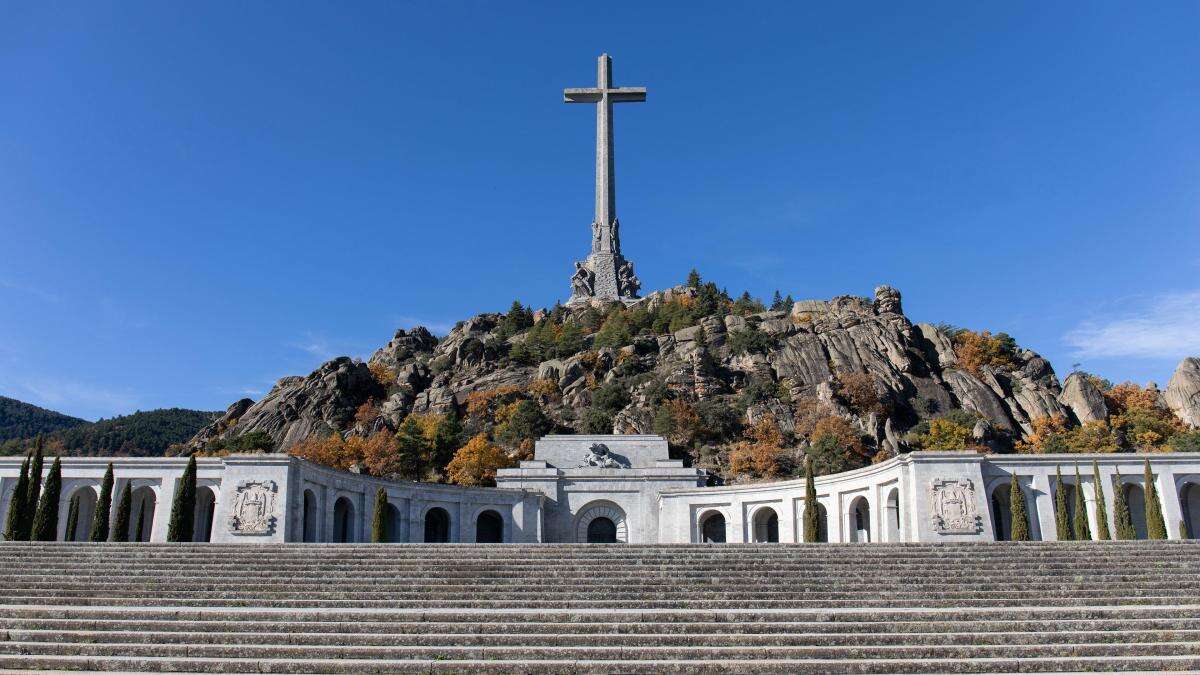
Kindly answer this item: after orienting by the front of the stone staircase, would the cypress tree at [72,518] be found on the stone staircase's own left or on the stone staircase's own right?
on the stone staircase's own right

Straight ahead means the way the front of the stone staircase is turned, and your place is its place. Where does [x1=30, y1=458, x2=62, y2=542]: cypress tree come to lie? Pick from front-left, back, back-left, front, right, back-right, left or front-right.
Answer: back-right

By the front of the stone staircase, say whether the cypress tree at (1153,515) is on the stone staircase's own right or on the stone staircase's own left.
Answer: on the stone staircase's own left

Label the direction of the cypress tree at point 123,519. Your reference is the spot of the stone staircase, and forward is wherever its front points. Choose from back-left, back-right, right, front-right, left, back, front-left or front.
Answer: back-right

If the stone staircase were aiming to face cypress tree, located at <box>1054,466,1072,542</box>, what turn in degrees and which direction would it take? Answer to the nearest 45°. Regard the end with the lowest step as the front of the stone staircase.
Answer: approximately 135° to its left

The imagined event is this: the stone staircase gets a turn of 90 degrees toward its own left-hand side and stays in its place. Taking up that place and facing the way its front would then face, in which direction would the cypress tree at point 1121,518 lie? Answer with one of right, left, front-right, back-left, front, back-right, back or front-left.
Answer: front-left

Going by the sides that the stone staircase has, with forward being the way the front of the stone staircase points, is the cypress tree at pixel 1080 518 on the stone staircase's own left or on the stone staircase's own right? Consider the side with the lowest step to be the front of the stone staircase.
on the stone staircase's own left

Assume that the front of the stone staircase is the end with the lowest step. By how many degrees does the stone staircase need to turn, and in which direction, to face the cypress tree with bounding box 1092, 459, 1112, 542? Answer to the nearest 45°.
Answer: approximately 135° to its left

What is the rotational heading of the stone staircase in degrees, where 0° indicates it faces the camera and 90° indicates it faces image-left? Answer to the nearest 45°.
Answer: approximately 0°

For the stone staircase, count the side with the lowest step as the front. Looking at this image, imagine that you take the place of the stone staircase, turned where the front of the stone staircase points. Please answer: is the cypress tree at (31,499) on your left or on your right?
on your right

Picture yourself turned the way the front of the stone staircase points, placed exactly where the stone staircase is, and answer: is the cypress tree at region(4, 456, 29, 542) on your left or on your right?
on your right

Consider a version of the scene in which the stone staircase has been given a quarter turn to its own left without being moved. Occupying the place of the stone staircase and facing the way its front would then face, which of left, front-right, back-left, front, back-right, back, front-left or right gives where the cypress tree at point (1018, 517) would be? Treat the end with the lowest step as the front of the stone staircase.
front-left

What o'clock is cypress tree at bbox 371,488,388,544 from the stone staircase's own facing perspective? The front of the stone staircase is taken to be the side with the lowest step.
The cypress tree is roughly at 5 o'clock from the stone staircase.
